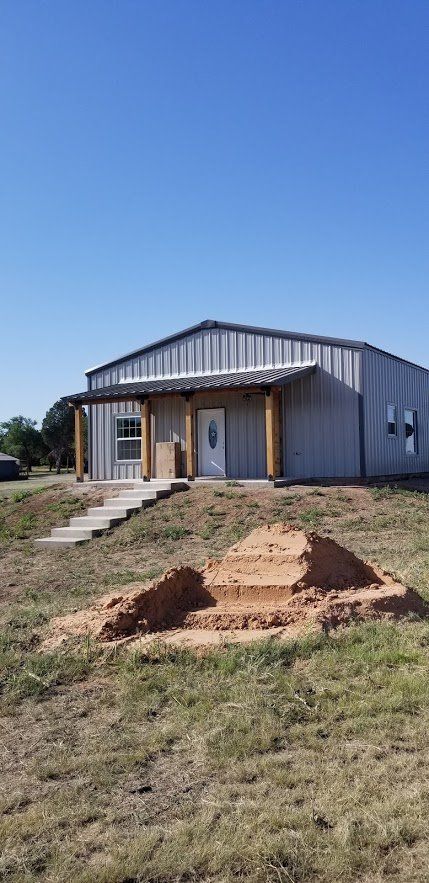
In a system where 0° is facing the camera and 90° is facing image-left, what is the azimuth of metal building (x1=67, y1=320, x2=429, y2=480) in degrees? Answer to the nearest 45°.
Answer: approximately 45°

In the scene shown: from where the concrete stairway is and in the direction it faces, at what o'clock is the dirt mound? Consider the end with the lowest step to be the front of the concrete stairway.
The dirt mound is roughly at 10 o'clock from the concrete stairway.

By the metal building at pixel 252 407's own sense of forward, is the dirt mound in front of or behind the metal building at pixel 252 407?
in front

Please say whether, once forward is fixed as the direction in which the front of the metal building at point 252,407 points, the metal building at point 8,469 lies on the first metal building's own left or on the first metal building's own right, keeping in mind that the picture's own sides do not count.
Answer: on the first metal building's own right

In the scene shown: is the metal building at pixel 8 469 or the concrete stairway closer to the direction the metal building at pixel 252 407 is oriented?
the concrete stairway

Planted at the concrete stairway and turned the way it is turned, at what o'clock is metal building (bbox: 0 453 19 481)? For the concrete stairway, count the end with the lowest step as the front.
The metal building is roughly at 4 o'clock from the concrete stairway.

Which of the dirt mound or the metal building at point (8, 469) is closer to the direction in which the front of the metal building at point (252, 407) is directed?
the dirt mound

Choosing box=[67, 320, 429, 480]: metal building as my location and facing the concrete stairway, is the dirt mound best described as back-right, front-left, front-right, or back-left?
front-left

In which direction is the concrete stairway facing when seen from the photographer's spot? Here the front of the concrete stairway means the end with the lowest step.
facing the viewer and to the left of the viewer

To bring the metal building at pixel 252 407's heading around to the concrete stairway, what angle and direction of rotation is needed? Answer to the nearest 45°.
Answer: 0° — it already faces it

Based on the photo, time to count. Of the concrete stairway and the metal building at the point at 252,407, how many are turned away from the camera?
0

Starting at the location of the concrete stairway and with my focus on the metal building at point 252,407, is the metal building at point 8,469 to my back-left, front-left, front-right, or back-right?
front-left

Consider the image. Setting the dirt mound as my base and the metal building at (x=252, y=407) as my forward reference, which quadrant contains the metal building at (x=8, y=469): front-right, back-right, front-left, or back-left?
front-left
